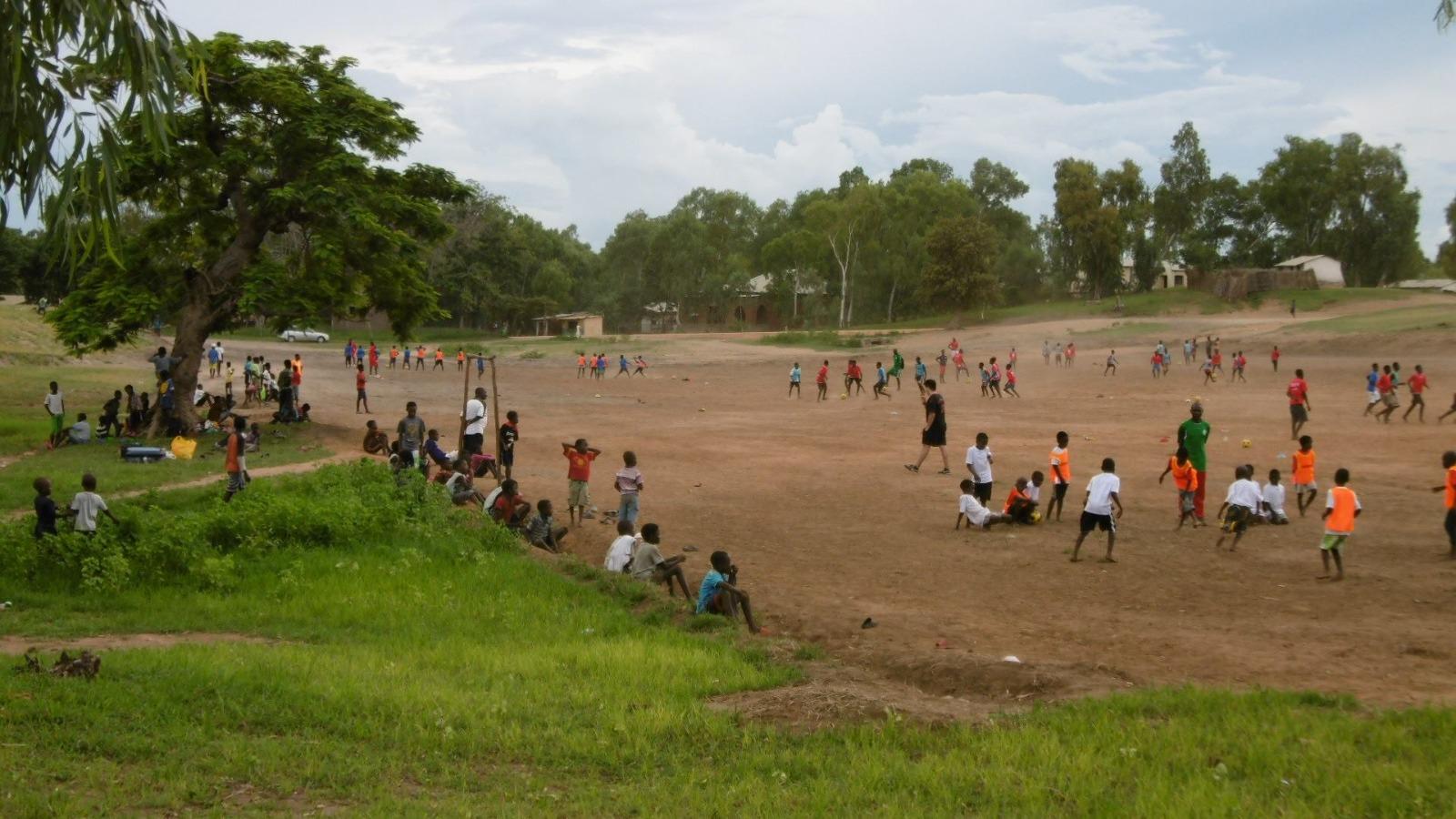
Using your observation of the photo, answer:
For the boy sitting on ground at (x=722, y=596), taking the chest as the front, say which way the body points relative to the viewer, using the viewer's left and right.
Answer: facing to the right of the viewer

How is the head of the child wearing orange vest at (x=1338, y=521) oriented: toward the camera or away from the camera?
away from the camera

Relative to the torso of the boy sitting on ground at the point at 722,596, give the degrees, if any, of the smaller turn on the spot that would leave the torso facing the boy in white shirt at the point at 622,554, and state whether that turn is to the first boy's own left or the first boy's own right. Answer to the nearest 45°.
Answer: approximately 135° to the first boy's own left

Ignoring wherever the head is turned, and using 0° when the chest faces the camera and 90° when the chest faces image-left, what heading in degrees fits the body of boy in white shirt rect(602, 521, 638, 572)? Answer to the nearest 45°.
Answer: approximately 225°

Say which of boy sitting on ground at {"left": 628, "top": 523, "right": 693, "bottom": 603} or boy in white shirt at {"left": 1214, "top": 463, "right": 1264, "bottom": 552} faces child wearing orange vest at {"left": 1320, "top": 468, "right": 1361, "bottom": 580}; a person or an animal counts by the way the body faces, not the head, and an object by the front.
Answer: the boy sitting on ground

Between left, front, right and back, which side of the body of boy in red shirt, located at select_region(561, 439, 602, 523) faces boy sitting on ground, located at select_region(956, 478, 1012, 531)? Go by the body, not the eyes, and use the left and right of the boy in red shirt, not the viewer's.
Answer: left
